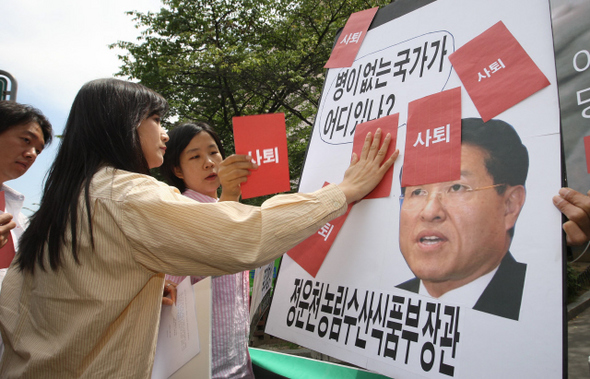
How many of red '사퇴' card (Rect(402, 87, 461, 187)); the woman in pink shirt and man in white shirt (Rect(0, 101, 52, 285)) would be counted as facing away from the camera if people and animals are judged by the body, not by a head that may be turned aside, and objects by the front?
0

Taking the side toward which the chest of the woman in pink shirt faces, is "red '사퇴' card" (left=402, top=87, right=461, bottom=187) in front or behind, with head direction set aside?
in front

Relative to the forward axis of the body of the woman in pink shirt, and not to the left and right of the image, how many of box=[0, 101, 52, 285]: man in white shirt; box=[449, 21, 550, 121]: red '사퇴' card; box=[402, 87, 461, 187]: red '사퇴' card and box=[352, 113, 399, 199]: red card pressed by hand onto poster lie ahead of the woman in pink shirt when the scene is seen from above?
3

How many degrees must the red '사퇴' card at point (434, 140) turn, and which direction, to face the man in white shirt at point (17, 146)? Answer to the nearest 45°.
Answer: approximately 45° to its right

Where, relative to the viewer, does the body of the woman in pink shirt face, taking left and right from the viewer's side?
facing the viewer and to the right of the viewer

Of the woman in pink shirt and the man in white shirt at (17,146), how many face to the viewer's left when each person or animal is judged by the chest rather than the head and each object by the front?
0

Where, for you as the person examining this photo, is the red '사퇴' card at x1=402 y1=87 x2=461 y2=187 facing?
facing the viewer and to the left of the viewer

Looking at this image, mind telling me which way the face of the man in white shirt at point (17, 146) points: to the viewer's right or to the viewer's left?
to the viewer's right

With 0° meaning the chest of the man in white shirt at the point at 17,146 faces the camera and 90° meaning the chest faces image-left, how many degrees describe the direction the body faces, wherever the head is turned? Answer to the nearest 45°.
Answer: approximately 315°

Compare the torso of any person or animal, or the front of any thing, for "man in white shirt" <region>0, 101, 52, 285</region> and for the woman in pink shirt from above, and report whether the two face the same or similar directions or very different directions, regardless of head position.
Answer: same or similar directions

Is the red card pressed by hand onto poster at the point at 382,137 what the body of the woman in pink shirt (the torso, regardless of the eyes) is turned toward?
yes

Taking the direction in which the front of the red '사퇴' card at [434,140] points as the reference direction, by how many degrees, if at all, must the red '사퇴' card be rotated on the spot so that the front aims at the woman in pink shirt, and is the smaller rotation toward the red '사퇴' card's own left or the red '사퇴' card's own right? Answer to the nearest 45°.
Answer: approximately 45° to the red '사퇴' card's own right

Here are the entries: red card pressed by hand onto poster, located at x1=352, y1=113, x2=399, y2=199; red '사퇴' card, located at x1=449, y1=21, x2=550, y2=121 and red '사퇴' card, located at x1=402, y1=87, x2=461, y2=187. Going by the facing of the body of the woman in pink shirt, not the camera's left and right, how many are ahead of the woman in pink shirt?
3
